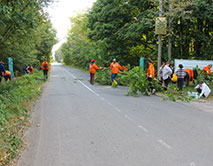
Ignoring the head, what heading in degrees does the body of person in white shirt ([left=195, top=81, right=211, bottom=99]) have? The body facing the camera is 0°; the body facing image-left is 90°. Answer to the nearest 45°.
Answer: approximately 90°

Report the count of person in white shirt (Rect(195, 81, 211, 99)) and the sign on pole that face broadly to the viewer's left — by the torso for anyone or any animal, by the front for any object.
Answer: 1

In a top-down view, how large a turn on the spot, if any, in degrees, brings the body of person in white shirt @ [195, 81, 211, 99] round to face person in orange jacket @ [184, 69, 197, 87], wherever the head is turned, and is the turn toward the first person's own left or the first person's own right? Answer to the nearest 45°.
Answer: approximately 90° to the first person's own right

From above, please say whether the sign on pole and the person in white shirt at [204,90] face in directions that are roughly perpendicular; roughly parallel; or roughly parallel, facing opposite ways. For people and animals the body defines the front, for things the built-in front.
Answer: roughly perpendicular

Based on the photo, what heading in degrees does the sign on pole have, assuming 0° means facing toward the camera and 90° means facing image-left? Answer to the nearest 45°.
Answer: approximately 0°

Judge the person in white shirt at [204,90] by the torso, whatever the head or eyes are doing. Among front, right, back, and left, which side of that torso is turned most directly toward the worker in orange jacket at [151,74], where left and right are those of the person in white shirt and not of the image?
front
